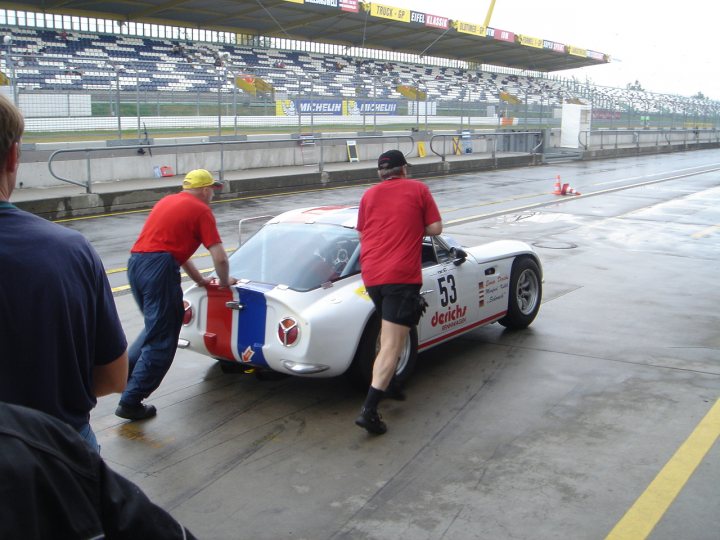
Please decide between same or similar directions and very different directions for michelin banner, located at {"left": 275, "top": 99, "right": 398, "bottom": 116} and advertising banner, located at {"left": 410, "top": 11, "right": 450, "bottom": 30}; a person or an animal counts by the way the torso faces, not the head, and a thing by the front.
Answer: same or similar directions

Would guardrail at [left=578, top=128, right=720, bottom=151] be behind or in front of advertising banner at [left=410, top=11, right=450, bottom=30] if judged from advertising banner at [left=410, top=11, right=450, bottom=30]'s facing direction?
in front

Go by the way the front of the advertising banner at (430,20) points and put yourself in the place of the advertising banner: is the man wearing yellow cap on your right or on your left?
on your right

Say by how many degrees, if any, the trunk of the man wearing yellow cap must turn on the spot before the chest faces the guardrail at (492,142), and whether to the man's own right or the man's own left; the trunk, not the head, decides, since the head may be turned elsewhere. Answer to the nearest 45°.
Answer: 0° — they already face it

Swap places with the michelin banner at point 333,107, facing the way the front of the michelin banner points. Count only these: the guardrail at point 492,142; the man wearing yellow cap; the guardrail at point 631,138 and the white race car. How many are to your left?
2

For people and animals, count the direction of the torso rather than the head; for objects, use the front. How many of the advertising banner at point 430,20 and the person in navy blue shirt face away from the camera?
1

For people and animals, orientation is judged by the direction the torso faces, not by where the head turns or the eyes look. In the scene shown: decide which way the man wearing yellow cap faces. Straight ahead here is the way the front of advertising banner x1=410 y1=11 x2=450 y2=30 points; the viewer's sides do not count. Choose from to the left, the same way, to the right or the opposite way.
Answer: to the left

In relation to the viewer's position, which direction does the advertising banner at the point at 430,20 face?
facing the viewer and to the right of the viewer

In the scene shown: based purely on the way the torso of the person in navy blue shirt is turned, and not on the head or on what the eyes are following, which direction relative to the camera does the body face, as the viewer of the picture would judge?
away from the camera

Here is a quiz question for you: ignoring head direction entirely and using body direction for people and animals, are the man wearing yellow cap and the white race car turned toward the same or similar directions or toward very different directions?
same or similar directions

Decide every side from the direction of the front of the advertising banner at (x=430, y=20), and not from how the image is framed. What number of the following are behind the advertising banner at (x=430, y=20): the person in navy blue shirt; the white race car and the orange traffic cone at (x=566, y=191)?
0

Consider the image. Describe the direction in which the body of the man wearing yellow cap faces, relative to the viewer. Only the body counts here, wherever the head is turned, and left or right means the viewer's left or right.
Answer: facing away from the viewer and to the right of the viewer

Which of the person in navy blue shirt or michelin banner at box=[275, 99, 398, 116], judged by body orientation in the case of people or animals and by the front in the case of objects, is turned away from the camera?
the person in navy blue shirt

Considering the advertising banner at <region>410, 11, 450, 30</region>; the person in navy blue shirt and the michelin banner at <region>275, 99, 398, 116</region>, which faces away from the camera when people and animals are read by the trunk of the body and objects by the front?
the person in navy blue shirt

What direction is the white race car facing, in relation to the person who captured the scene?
facing away from the viewer and to the right of the viewer

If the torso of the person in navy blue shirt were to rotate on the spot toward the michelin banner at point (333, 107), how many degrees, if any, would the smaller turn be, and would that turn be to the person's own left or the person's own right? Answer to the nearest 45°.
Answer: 0° — they already face it

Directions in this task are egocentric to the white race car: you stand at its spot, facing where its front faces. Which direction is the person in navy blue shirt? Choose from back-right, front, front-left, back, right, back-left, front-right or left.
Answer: back-right

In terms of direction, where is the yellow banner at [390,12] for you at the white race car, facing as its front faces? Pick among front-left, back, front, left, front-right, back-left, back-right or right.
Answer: front-left

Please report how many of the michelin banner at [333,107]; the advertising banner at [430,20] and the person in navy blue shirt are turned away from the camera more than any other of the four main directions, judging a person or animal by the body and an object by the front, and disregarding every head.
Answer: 1

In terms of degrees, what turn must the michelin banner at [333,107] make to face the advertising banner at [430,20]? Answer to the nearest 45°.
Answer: approximately 135° to its left
